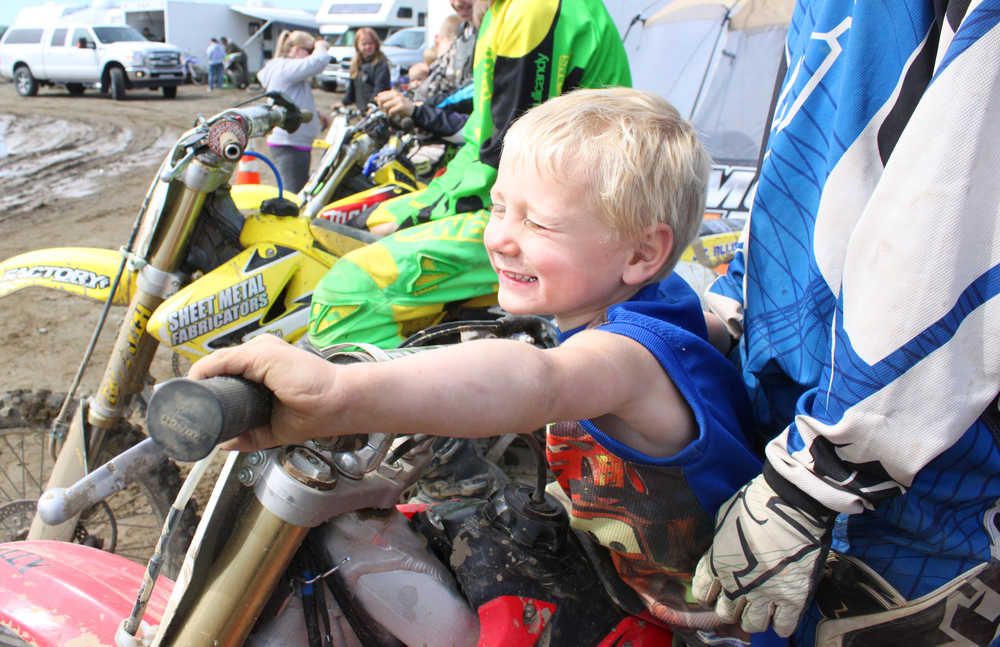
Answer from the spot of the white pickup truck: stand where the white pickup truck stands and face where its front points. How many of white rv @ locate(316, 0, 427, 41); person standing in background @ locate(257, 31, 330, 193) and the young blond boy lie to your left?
1

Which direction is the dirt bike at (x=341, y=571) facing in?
to the viewer's left

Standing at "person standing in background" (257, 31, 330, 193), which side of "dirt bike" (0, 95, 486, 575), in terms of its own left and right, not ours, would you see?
right

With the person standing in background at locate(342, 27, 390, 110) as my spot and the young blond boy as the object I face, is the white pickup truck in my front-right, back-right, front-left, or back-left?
back-right

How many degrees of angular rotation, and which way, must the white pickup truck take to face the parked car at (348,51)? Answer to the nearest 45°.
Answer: approximately 45° to its left

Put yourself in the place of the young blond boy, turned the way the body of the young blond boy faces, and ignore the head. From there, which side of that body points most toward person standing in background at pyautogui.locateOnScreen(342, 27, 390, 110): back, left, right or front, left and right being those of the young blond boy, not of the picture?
right

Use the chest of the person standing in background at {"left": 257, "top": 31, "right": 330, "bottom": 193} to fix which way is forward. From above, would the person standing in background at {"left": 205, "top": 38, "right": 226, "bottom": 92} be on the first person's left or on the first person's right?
on the first person's left

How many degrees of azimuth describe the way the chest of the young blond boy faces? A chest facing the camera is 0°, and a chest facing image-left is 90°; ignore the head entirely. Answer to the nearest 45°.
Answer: approximately 90°

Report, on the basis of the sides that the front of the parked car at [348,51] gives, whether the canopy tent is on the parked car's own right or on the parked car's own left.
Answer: on the parked car's own left

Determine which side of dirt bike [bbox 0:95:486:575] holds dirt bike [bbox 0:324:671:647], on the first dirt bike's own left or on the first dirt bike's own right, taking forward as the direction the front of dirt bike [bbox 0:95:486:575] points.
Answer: on the first dirt bike's own left

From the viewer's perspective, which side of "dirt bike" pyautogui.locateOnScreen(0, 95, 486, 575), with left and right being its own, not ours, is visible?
left
